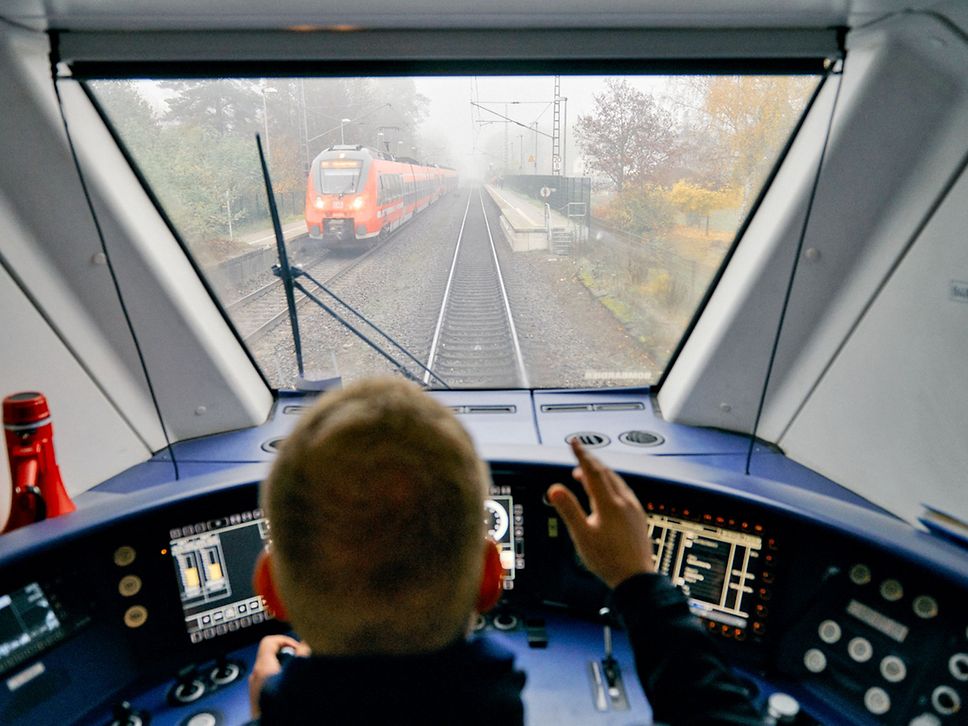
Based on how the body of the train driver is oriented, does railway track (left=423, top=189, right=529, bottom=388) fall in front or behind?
in front

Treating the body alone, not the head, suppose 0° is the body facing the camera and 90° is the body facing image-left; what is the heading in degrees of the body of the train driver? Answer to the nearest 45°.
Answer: approximately 180°

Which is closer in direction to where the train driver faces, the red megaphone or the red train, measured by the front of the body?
the red train

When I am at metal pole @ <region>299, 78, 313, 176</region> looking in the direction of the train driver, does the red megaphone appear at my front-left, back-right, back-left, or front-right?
front-right

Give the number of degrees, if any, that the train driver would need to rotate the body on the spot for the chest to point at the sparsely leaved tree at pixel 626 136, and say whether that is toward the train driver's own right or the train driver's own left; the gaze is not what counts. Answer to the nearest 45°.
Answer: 0° — they already face it

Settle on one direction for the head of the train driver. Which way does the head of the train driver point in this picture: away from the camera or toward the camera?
away from the camera

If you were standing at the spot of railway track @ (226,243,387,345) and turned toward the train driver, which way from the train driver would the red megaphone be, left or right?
right

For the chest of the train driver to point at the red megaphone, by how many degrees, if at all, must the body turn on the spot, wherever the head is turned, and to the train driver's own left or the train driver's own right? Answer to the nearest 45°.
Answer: approximately 45° to the train driver's own left

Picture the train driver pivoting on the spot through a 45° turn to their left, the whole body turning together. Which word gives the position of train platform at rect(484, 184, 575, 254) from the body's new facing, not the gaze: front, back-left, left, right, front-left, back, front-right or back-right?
front-right
